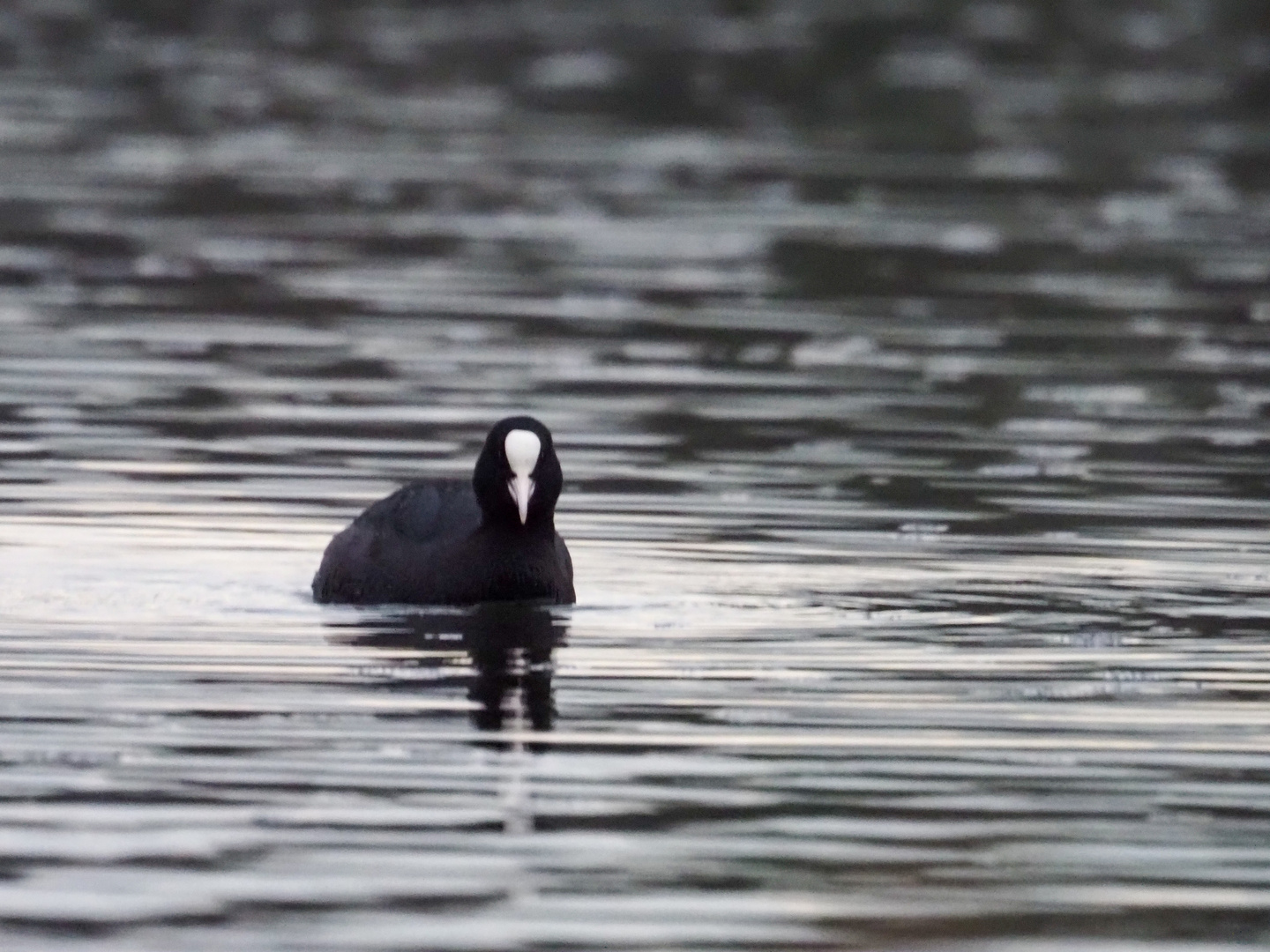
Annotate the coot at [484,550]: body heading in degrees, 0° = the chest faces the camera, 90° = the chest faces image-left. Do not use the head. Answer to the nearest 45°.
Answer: approximately 315°
